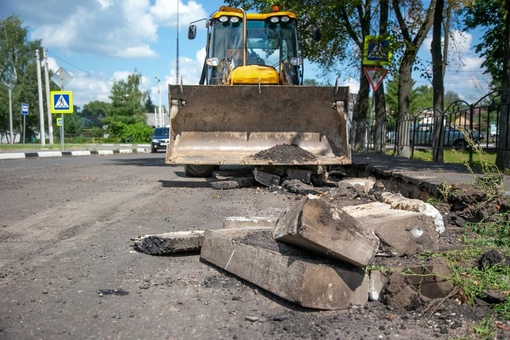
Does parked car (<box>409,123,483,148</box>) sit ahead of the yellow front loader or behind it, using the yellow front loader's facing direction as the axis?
behind

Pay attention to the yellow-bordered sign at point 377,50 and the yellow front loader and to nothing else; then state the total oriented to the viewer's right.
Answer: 0

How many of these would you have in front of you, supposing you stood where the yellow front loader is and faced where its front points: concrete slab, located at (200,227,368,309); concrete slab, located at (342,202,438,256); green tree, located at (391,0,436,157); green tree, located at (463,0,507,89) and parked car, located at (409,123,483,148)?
2

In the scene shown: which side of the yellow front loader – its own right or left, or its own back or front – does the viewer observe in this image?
front

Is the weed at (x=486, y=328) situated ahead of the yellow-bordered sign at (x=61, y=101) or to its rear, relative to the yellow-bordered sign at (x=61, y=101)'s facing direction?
ahead

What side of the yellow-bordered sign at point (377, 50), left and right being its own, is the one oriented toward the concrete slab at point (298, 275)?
front

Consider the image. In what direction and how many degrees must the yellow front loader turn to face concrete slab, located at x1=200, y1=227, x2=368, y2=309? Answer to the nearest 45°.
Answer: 0° — it already faces it

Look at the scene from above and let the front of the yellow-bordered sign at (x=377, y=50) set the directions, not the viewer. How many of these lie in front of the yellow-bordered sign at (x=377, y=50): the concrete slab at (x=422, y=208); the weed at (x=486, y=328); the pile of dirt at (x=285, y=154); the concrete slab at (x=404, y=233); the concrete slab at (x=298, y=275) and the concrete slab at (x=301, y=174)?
6

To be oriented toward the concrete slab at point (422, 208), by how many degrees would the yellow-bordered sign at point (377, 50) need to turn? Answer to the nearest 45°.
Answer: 0° — it already faces it
